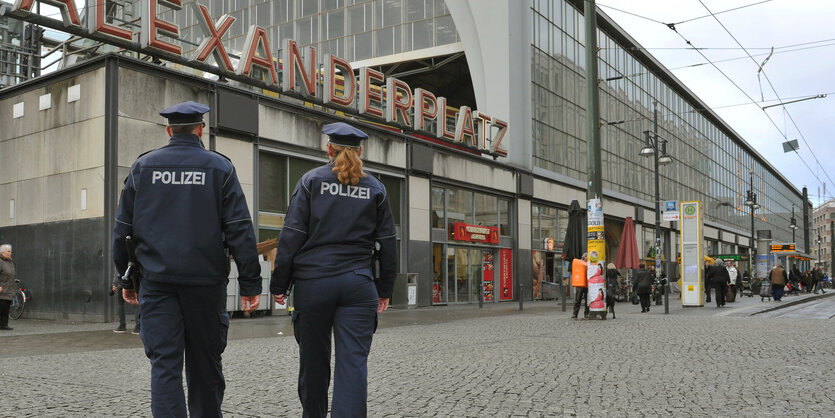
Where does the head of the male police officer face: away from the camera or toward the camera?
away from the camera

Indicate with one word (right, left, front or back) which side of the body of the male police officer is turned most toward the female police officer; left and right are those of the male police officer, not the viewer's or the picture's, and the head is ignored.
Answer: right

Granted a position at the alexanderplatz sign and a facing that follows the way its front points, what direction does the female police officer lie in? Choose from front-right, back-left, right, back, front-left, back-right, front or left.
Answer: front-right

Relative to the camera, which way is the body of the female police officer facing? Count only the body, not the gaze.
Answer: away from the camera

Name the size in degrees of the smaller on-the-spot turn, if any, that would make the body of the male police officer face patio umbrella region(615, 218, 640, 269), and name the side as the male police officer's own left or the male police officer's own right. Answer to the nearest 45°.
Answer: approximately 45° to the male police officer's own right

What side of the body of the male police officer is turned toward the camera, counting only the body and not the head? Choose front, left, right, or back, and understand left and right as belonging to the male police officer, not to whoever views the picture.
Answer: back
